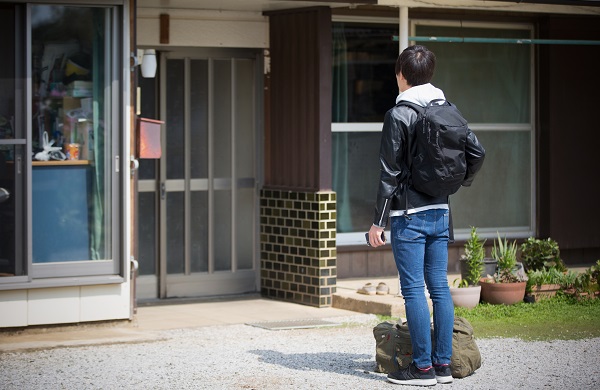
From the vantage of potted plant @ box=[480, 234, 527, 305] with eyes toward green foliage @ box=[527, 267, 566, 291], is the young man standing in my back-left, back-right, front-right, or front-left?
back-right

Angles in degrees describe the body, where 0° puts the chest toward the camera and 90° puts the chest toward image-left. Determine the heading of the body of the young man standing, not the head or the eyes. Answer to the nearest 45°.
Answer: approximately 135°

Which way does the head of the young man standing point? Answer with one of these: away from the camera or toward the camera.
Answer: away from the camera

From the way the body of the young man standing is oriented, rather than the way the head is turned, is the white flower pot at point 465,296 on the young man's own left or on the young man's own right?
on the young man's own right

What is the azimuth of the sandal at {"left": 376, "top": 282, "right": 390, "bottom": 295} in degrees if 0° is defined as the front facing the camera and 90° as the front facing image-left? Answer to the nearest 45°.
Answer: approximately 0°

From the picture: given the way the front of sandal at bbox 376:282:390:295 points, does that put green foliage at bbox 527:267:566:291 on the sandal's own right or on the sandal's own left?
on the sandal's own left

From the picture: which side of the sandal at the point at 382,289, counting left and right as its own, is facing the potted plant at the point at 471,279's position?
left

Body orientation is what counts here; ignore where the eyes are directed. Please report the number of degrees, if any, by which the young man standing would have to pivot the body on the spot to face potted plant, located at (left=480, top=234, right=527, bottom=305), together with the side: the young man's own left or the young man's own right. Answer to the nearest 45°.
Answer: approximately 45° to the young man's own right
